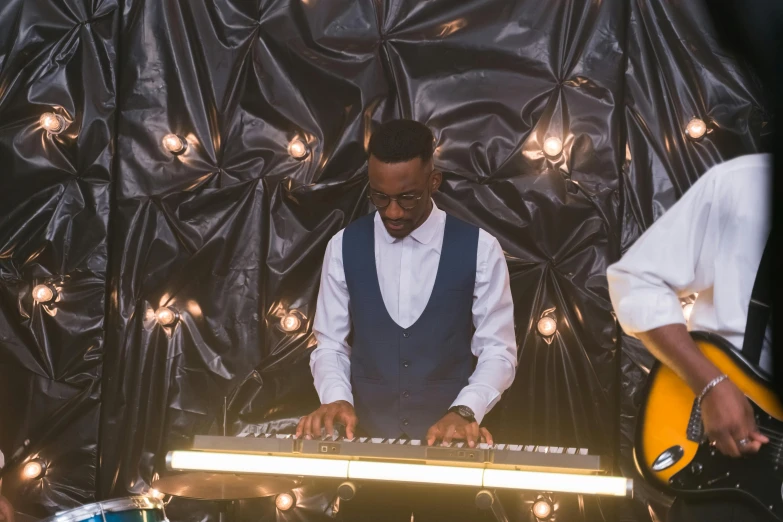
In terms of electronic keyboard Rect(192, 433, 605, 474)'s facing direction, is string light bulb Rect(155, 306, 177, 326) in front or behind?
in front

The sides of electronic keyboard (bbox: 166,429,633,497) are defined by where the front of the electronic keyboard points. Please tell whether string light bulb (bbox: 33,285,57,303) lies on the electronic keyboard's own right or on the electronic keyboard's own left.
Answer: on the electronic keyboard's own left

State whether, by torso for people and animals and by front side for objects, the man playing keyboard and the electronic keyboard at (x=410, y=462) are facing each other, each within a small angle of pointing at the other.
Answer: yes

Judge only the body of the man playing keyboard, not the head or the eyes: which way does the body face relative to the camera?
toward the camera

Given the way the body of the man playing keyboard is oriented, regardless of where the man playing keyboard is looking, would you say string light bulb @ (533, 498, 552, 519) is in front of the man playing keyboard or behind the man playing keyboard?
behind

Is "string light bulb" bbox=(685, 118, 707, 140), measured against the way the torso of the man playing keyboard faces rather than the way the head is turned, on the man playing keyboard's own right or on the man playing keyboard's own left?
on the man playing keyboard's own left

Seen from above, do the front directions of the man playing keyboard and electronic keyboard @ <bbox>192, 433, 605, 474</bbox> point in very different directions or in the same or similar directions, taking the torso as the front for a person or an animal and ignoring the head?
very different directions

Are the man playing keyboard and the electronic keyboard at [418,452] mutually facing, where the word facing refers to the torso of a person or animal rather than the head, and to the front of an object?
yes

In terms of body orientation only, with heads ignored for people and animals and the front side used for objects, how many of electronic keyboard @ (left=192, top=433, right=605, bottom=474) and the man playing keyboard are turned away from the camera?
1

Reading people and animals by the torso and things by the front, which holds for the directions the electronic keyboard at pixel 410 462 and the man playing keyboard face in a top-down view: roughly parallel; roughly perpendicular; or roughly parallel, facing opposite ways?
roughly parallel, facing opposite ways

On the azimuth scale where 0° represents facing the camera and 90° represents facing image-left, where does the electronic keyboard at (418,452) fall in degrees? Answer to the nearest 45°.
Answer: approximately 180°

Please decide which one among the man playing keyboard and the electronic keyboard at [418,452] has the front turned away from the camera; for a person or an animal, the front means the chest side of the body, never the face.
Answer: the electronic keyboard

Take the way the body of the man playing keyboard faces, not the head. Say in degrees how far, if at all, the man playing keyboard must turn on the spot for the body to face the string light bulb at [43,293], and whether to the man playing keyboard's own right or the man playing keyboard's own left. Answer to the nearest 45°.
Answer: approximately 90° to the man playing keyboard's own right
